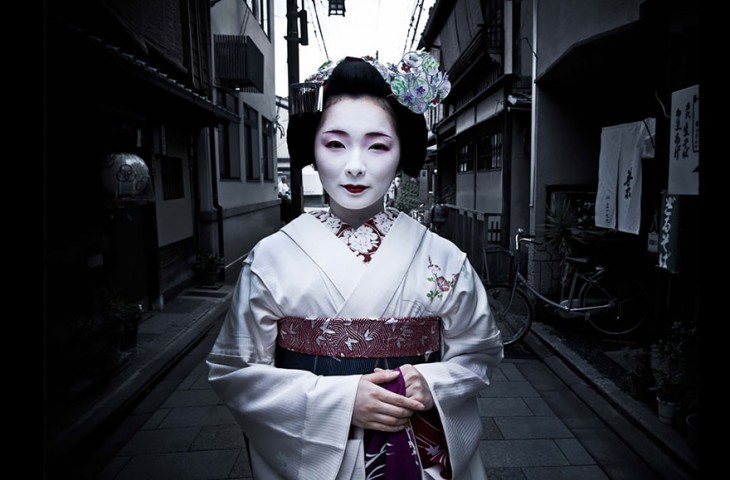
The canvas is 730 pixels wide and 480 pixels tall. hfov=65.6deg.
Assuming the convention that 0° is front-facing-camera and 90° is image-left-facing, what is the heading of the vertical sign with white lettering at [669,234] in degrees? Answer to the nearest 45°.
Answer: approximately 45°

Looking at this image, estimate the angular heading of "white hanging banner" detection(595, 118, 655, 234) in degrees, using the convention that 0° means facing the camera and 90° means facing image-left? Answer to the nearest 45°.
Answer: approximately 45°

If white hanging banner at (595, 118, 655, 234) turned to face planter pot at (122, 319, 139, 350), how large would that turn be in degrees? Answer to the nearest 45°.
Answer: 0° — it already faces it

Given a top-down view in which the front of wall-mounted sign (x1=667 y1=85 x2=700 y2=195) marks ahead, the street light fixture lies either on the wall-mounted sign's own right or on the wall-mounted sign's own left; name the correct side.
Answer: on the wall-mounted sign's own right

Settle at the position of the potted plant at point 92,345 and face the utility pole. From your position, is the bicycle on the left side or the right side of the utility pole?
right

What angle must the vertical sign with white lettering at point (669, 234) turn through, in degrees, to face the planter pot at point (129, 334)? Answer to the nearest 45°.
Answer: approximately 45° to its right

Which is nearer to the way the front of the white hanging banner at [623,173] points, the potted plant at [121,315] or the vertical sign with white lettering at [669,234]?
the potted plant

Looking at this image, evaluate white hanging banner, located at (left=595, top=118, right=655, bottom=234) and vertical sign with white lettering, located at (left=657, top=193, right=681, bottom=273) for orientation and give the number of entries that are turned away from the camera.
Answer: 0

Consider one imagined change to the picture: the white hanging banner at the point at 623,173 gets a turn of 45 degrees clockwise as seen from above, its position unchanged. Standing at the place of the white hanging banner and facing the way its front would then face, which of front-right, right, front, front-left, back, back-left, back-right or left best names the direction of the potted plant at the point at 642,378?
left

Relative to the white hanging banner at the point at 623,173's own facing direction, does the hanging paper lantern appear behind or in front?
in front

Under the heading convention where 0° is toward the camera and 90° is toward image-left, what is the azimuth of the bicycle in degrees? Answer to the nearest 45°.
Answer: approximately 90°

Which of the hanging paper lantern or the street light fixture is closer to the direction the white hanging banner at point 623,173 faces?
the hanging paper lantern
